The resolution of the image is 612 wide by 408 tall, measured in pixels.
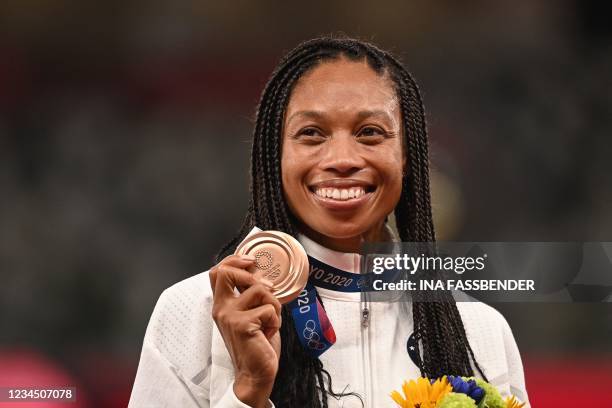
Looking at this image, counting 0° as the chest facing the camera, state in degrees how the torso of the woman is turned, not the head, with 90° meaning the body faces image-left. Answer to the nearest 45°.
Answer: approximately 0°
